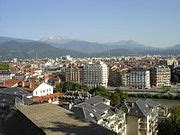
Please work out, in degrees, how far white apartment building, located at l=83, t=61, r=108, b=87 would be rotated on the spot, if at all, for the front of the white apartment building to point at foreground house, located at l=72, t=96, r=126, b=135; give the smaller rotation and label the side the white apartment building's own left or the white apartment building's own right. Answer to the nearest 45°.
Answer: approximately 45° to the white apartment building's own left

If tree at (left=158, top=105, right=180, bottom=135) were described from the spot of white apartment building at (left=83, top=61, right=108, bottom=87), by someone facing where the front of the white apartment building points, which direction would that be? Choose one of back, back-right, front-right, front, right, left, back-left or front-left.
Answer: front-left

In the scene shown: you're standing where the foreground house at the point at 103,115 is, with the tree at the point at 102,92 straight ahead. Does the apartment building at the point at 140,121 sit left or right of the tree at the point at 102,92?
right

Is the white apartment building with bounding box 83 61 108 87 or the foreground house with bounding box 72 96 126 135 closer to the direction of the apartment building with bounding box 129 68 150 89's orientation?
the foreground house

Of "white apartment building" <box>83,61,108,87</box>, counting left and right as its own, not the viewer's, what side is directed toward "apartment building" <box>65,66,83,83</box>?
right

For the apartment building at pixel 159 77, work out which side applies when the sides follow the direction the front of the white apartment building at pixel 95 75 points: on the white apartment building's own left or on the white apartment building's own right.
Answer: on the white apartment building's own left

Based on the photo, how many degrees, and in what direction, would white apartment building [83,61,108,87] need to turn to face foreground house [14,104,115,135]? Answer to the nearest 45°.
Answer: approximately 45° to its left

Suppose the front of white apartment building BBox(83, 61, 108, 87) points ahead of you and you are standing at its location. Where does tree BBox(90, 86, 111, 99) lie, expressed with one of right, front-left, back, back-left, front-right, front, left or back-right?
front-left

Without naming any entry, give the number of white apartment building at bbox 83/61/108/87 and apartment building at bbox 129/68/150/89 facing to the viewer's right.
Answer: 0

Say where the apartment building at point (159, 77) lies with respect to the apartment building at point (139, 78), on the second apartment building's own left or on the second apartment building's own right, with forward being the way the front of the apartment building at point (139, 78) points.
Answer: on the second apartment building's own left

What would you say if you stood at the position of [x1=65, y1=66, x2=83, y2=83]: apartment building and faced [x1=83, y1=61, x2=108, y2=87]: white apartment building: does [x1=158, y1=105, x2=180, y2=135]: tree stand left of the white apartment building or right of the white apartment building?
right

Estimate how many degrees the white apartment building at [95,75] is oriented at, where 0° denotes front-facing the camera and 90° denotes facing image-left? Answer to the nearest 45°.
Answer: approximately 45°

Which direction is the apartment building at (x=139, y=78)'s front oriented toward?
toward the camera
